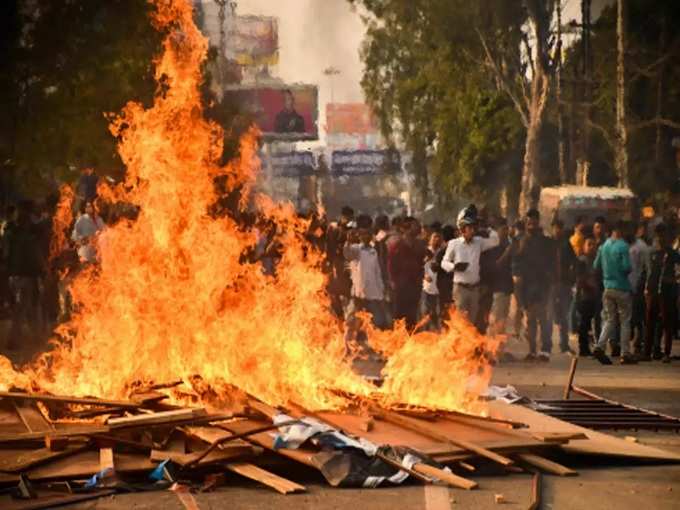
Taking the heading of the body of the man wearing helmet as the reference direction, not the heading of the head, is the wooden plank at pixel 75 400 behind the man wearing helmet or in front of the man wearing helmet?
in front

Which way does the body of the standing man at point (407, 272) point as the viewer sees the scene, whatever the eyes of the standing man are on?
toward the camera

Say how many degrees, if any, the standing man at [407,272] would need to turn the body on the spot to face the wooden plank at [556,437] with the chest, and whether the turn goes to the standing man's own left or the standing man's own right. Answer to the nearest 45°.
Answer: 0° — they already face it

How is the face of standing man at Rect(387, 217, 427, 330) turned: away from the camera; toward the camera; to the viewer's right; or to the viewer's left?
toward the camera

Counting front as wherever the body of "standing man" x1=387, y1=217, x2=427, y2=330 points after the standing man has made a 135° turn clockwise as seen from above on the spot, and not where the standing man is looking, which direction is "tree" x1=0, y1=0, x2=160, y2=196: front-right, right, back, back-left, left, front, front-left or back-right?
front

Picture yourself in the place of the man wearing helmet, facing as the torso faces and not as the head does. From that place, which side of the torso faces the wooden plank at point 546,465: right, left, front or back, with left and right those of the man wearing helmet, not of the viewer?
front
